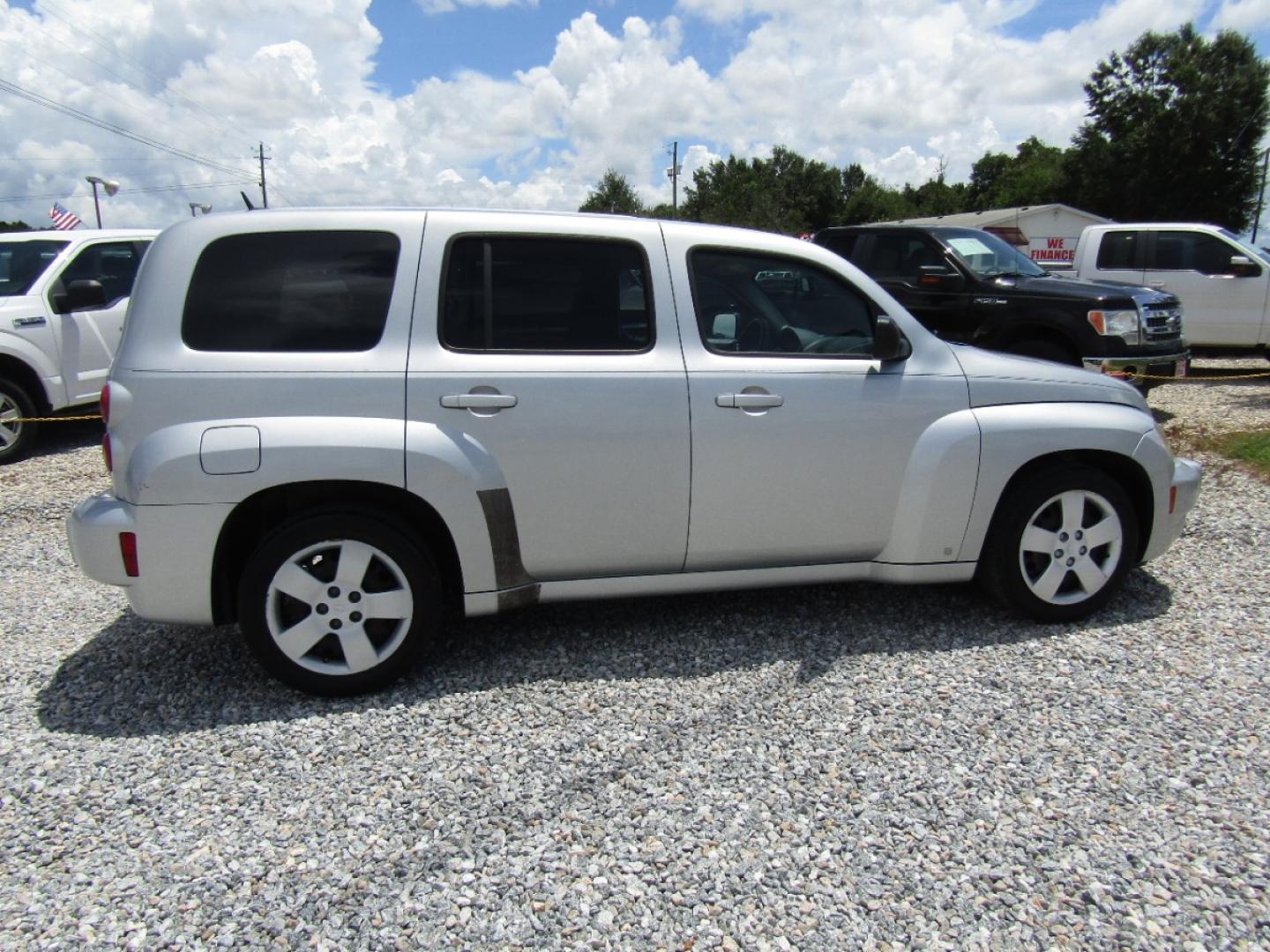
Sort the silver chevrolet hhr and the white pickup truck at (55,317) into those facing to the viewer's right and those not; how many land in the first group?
1

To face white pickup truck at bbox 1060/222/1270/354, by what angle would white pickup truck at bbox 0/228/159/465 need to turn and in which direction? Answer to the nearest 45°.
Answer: approximately 135° to its left

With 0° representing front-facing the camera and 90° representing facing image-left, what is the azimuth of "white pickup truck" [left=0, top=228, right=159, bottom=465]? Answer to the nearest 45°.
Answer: approximately 45°

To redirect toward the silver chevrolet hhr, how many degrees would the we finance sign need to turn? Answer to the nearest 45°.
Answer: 0° — it already faces it

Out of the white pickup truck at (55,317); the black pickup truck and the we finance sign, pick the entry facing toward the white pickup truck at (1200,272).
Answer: the we finance sign

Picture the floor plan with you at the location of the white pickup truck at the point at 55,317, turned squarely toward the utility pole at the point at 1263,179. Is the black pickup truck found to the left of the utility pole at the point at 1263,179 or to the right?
right

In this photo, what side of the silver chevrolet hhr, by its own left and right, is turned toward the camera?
right

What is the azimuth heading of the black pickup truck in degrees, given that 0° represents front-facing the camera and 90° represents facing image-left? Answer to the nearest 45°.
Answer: approximately 315°

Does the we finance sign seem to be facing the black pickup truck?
yes

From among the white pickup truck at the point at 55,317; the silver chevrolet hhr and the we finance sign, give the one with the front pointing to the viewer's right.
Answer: the silver chevrolet hhr

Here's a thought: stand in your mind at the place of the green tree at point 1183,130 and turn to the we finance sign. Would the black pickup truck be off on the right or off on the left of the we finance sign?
left

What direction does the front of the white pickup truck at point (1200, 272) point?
to the viewer's right

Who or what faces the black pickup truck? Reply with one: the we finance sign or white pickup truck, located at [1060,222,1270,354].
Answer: the we finance sign

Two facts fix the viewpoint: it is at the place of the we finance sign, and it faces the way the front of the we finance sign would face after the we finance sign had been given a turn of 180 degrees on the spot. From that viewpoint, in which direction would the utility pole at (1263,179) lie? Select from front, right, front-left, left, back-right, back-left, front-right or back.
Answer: front-right
